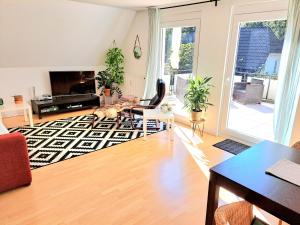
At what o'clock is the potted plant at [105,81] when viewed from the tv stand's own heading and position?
The potted plant is roughly at 10 o'clock from the tv stand.

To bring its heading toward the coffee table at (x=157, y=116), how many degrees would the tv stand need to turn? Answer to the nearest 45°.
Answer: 0° — it already faces it

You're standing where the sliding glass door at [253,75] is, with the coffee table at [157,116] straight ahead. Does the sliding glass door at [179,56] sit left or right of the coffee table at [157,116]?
right

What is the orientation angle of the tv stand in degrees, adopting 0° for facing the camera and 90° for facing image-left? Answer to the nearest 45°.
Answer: approximately 315°

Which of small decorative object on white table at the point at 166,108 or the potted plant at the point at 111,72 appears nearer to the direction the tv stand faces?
the small decorative object on white table

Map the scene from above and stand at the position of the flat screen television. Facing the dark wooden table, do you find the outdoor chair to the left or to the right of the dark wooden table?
left

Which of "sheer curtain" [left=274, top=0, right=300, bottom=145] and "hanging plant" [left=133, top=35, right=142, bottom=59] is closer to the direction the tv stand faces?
the sheer curtain
